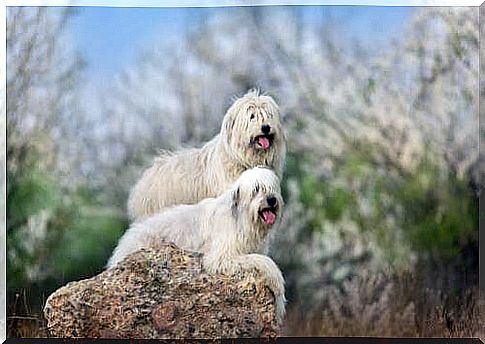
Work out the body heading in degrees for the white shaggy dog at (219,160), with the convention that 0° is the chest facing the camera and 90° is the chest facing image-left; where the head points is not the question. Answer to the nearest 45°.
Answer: approximately 270°
